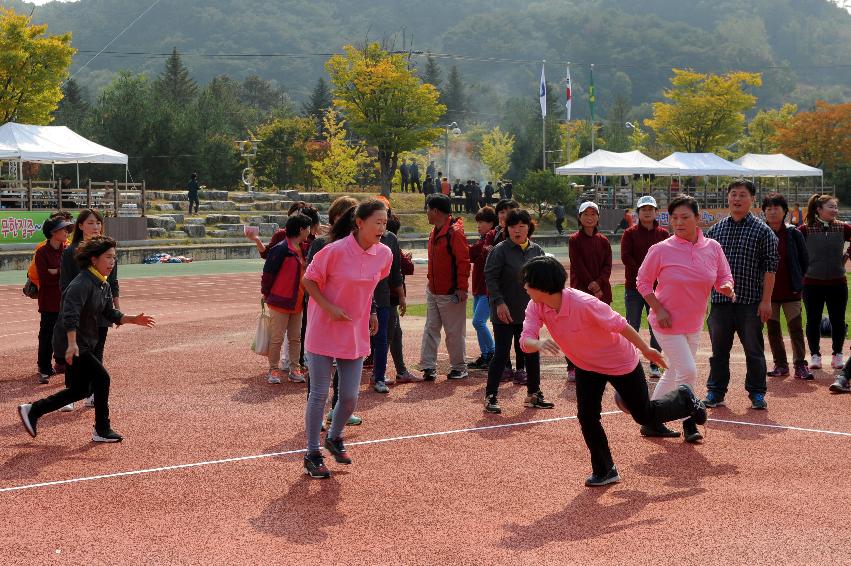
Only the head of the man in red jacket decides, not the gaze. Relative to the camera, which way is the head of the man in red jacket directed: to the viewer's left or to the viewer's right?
to the viewer's left

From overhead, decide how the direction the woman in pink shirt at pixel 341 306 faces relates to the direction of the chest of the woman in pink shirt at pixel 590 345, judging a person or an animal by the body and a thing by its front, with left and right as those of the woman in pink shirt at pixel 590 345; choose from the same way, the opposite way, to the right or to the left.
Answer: to the left

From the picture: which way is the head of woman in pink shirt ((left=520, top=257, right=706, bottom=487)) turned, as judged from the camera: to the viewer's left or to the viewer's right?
to the viewer's left

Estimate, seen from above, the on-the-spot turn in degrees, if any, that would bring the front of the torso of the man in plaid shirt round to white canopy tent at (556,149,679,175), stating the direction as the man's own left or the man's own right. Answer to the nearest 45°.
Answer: approximately 180°

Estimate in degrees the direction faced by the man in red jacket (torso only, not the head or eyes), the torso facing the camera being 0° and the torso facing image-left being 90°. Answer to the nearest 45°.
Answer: approximately 45°

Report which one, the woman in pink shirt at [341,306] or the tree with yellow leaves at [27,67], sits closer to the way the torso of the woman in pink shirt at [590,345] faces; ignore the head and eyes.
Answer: the woman in pink shirt

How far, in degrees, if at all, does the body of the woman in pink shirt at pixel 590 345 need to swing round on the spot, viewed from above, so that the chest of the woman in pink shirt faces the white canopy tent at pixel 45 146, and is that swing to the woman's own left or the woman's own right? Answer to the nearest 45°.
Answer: approximately 90° to the woman's own right

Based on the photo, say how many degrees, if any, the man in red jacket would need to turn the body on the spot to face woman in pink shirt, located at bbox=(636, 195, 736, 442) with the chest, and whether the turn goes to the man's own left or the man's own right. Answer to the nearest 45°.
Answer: approximately 90° to the man's own left

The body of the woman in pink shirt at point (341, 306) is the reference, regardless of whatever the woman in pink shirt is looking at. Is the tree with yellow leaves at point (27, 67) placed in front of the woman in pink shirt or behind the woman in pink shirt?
behind

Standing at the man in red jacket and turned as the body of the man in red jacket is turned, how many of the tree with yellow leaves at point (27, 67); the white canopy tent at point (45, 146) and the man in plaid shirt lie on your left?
1
